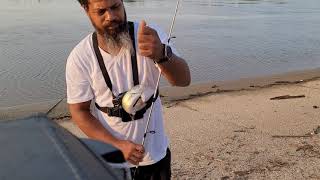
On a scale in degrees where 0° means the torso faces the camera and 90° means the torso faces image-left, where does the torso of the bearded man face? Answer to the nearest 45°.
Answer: approximately 315°
